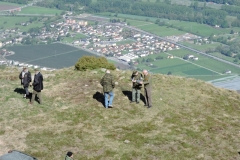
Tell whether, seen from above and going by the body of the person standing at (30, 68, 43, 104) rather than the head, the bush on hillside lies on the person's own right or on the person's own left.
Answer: on the person's own right

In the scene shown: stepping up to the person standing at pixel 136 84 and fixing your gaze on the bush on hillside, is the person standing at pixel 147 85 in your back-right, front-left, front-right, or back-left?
back-right
